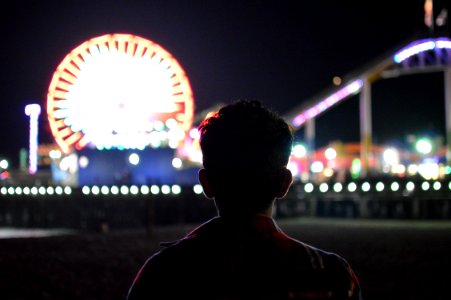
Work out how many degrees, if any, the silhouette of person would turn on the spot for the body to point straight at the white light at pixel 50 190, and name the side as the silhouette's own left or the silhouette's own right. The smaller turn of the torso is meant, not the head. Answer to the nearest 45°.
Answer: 0° — they already face it

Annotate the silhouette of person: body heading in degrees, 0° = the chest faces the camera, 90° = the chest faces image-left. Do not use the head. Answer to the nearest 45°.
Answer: approximately 180°

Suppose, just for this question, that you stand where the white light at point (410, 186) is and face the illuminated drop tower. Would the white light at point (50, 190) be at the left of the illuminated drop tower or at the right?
left

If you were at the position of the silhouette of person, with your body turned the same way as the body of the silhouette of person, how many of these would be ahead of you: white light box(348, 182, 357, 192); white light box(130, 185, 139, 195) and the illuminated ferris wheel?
3

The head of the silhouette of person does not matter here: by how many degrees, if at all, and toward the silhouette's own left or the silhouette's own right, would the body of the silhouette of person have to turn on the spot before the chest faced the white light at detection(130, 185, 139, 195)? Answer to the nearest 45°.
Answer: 0° — they already face it
